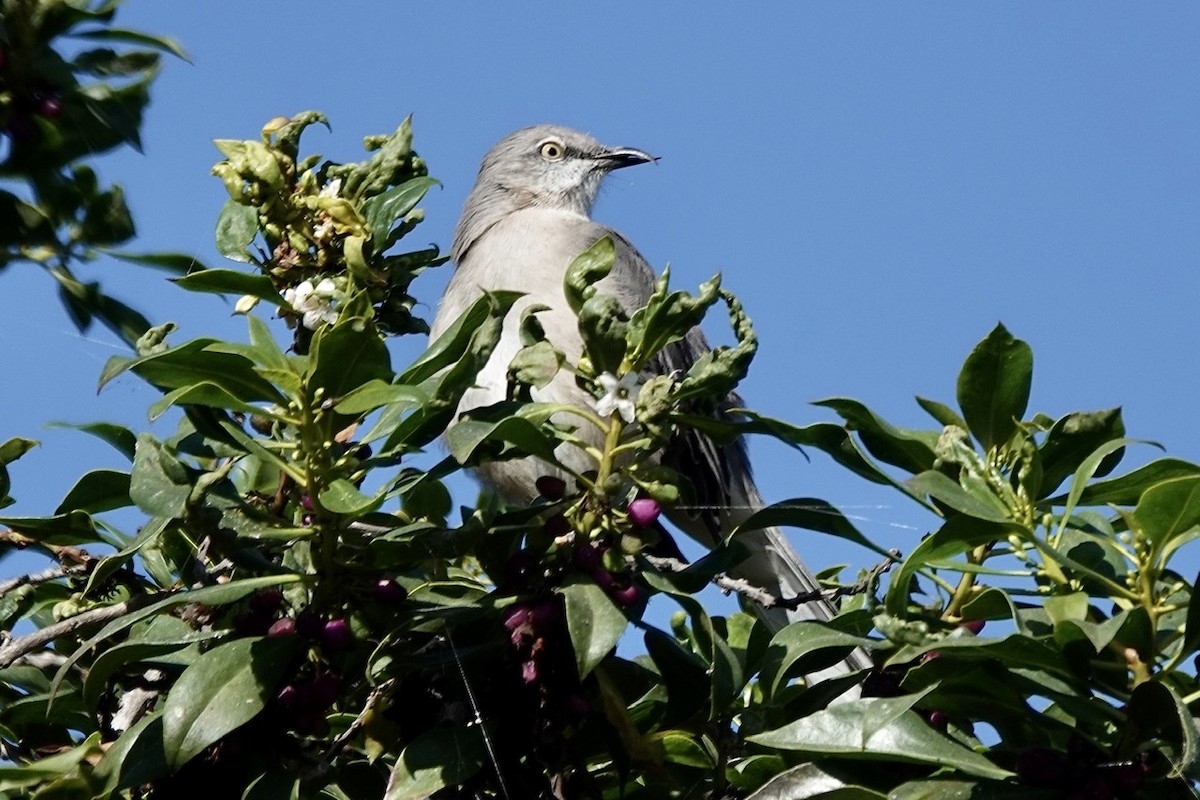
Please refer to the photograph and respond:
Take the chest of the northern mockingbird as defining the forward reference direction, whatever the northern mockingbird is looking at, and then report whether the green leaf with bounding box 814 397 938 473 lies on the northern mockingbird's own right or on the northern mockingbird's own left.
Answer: on the northern mockingbird's own left

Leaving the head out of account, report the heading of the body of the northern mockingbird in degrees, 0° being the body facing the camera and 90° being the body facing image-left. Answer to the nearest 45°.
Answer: approximately 45°

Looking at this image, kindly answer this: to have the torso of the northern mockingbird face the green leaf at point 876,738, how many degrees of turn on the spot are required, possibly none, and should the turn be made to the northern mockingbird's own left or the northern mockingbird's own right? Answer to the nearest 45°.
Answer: approximately 45° to the northern mockingbird's own left

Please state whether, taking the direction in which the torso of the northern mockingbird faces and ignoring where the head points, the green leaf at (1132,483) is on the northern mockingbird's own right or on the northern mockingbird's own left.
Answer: on the northern mockingbird's own left

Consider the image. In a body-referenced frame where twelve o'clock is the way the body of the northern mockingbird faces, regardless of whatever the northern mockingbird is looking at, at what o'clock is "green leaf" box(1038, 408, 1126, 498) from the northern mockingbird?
The green leaf is roughly at 8 o'clock from the northern mockingbird.
